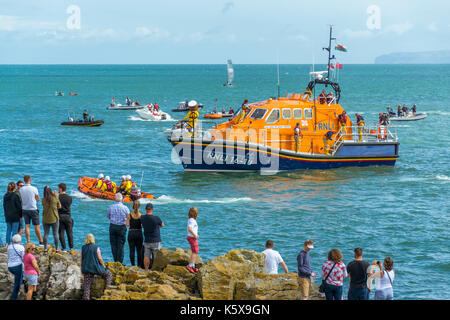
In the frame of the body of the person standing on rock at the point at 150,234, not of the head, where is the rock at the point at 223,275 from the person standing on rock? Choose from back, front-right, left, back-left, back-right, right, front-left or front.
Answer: back-right

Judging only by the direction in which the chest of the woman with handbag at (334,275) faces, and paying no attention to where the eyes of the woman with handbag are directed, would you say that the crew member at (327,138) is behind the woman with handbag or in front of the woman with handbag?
in front

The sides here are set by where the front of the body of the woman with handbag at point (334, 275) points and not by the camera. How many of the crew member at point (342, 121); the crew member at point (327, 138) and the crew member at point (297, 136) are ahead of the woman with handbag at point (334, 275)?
3

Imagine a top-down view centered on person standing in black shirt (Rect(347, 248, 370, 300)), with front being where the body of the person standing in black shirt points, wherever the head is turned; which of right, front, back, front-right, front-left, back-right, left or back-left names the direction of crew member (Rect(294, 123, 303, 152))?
front

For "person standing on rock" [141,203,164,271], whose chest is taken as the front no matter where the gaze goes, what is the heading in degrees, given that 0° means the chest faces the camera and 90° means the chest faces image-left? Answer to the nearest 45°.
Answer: approximately 180°

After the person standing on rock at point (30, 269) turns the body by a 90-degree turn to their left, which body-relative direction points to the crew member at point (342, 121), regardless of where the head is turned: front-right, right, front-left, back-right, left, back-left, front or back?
right

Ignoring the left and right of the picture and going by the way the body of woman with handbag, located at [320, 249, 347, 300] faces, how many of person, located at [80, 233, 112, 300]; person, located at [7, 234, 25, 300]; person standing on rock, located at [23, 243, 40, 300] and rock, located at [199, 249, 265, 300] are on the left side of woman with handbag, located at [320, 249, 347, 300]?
4

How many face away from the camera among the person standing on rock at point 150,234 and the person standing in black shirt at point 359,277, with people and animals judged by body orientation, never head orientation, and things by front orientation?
2

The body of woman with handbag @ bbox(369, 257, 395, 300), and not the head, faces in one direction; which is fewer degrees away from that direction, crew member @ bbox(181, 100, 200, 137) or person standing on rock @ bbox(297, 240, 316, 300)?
the crew member

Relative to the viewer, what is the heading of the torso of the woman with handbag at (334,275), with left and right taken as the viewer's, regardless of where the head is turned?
facing away from the viewer

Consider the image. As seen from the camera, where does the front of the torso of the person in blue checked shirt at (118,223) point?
away from the camera

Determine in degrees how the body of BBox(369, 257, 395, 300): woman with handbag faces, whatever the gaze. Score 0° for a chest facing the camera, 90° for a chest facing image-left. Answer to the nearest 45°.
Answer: approximately 135°

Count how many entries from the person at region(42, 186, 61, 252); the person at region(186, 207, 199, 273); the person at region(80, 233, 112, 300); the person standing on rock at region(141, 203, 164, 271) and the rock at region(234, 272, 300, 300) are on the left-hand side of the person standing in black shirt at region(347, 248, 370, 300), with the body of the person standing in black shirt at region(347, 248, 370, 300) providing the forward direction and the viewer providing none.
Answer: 5

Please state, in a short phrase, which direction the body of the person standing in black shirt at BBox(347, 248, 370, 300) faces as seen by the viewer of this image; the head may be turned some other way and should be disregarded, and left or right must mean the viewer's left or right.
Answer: facing away from the viewer
